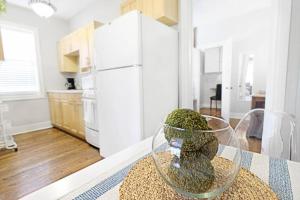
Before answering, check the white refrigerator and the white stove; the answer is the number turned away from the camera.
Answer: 0

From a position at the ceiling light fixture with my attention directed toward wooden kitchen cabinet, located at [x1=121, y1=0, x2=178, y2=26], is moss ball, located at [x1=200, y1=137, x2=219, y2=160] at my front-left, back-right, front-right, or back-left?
front-right

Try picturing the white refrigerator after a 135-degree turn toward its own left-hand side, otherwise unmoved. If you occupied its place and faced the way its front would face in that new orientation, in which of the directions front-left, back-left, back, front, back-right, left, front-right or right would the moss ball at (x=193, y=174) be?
right

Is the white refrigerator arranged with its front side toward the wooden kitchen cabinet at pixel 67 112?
no

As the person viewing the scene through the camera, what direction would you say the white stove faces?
facing the viewer and to the left of the viewer

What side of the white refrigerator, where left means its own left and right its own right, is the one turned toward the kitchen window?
right

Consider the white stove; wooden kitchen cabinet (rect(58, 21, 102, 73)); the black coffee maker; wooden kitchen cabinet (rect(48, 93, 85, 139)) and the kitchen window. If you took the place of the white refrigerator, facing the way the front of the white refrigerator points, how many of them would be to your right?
5

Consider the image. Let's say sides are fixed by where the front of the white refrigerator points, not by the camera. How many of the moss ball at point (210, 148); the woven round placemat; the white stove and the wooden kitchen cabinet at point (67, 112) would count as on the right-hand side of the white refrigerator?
2

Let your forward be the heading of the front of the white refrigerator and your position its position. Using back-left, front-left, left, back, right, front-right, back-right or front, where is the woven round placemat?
front-left

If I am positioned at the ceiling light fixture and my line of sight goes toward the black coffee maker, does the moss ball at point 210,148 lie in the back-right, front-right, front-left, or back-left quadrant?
back-right

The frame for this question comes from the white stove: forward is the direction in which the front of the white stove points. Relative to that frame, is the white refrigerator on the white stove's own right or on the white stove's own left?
on the white stove's own left

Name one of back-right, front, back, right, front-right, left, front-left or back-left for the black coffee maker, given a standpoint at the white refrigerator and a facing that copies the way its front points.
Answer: right

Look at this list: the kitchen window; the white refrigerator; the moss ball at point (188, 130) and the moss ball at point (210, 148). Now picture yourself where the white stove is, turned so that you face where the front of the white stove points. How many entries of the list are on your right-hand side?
1

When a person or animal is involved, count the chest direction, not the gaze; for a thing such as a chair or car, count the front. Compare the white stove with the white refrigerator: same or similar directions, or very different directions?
same or similar directions

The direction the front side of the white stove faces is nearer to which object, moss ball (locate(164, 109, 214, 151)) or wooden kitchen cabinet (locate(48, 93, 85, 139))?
the moss ball
